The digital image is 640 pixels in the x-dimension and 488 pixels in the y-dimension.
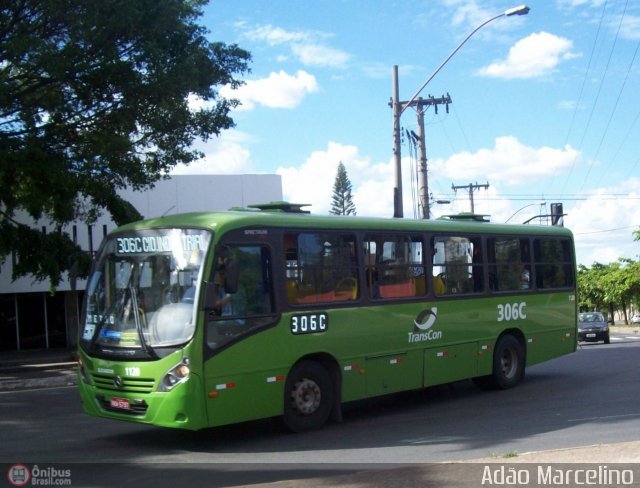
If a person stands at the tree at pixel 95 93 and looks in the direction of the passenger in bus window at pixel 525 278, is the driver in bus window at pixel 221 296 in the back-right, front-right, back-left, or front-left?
front-right

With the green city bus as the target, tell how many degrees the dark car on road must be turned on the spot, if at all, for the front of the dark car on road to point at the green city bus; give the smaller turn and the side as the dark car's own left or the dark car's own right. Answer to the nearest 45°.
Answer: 0° — it already faces it

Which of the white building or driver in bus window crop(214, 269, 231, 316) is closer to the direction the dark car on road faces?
the driver in bus window

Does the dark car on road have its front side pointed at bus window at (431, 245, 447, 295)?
yes

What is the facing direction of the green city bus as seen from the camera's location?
facing the viewer and to the left of the viewer

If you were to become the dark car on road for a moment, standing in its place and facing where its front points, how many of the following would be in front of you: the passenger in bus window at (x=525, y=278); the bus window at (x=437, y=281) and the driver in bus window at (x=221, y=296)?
3

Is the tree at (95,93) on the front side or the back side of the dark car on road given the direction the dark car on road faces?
on the front side

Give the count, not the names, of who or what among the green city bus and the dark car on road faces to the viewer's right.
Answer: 0

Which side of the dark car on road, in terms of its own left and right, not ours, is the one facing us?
front
